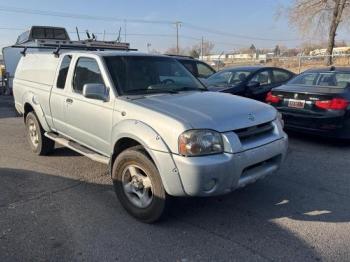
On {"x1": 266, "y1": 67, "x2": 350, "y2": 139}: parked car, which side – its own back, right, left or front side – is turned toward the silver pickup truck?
back

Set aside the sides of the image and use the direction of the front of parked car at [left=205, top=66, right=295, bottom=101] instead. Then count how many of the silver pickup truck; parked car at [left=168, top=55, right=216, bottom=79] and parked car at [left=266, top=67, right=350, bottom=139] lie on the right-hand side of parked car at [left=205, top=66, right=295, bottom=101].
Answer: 1

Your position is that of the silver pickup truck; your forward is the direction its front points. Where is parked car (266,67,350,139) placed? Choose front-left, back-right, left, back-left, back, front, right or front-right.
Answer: left

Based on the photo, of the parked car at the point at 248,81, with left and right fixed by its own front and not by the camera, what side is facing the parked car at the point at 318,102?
left

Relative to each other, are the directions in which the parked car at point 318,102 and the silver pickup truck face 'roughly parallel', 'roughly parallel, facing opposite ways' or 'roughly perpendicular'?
roughly perpendicular

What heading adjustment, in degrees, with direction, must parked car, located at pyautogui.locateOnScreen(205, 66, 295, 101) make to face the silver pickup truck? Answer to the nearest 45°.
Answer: approximately 45° to its left

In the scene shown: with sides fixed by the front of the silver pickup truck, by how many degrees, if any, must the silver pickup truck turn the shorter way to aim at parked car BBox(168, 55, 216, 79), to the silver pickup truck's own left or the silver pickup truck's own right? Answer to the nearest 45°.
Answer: approximately 135° to the silver pickup truck's own left

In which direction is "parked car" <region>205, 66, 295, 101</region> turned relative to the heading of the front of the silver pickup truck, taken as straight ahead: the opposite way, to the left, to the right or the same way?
to the right

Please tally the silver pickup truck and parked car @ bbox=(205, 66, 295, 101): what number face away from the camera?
0

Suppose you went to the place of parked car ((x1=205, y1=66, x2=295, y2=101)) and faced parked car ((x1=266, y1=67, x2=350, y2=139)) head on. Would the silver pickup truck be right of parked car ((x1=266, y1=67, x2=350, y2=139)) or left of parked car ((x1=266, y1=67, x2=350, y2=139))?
right

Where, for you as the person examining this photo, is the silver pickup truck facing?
facing the viewer and to the right of the viewer

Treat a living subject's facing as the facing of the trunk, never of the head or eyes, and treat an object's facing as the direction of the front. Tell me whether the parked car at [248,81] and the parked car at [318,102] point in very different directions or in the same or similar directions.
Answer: very different directions

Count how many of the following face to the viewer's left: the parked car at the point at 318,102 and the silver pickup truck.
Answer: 0

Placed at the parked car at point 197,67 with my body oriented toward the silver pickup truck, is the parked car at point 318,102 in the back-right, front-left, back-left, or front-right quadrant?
front-left

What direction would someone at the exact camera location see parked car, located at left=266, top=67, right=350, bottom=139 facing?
facing away from the viewer and to the right of the viewer

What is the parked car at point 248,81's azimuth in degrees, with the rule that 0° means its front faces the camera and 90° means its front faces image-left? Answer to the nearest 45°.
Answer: approximately 45°

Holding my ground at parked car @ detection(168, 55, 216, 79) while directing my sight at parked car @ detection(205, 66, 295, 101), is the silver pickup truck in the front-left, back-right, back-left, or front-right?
front-right
